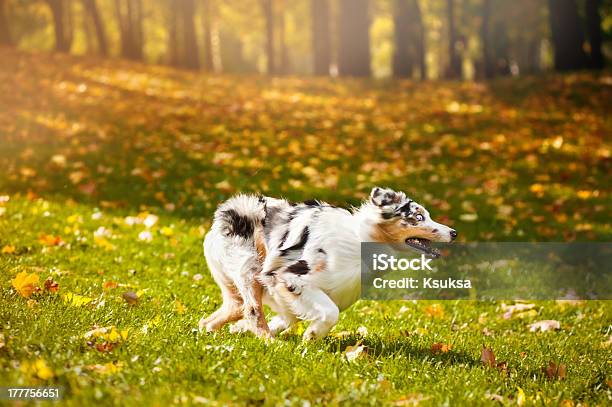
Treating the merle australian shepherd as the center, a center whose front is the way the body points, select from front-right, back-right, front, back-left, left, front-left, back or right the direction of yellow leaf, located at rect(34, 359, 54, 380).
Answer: back-right

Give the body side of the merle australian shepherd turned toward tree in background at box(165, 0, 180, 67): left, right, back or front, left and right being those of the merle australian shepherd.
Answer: left

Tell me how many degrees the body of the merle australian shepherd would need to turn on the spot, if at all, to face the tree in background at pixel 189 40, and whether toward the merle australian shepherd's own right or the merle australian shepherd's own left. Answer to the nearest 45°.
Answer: approximately 90° to the merle australian shepherd's own left

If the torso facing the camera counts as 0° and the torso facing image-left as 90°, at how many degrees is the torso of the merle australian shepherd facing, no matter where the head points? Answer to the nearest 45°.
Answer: approximately 270°

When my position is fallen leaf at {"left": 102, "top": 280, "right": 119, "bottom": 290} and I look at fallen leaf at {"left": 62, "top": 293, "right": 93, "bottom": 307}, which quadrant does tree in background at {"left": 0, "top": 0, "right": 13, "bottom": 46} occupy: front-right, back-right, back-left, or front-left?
back-right

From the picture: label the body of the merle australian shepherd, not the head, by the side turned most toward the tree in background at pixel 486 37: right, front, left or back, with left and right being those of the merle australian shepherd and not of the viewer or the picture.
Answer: left

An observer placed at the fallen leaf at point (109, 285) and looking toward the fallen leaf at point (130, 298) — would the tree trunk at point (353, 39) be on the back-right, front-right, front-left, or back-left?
back-left

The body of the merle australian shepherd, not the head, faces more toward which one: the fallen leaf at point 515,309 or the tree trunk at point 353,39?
the fallen leaf

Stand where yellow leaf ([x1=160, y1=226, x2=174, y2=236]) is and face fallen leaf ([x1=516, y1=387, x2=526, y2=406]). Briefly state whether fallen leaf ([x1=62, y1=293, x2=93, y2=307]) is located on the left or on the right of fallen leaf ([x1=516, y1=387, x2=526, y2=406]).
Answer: right

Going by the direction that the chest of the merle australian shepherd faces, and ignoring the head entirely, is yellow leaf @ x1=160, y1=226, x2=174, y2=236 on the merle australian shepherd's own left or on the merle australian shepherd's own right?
on the merle australian shepherd's own left

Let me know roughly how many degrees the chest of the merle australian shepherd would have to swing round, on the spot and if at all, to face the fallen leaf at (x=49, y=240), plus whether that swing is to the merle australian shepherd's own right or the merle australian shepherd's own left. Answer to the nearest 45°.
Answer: approximately 135° to the merle australian shepherd's own left
